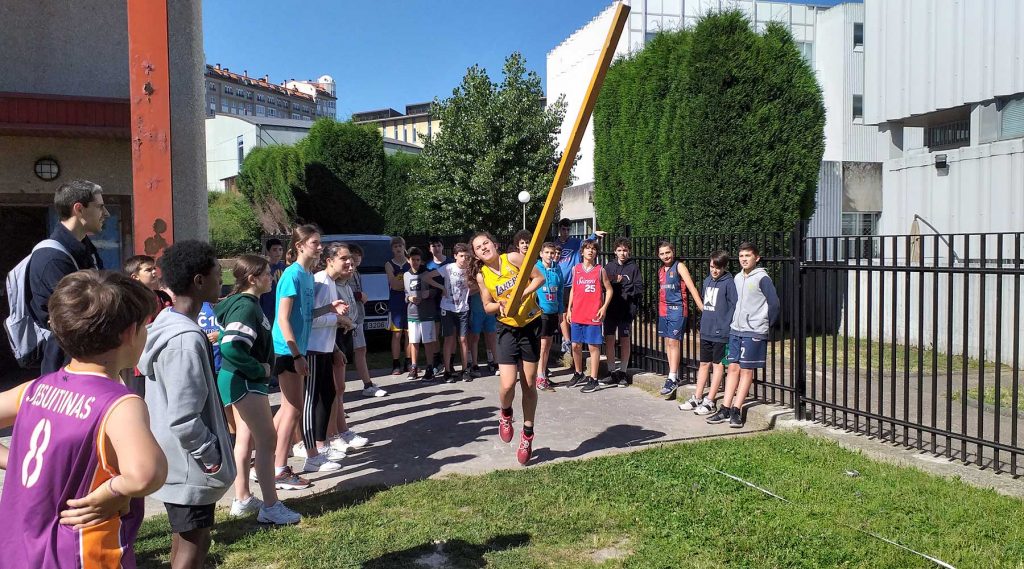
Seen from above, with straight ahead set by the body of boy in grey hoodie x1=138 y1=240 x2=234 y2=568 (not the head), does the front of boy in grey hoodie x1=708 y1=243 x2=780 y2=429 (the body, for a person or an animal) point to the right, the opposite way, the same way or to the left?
the opposite way

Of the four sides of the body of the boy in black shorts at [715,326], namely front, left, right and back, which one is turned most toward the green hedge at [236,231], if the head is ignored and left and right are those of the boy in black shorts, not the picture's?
right

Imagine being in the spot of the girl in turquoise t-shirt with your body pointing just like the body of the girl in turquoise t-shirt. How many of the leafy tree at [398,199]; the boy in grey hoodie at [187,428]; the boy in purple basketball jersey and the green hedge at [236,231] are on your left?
2

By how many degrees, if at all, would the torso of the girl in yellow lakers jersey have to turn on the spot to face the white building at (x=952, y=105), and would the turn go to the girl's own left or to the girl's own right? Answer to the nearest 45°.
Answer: approximately 135° to the girl's own left

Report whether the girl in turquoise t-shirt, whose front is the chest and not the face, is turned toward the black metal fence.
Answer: yes

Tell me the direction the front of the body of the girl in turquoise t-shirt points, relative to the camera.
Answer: to the viewer's right

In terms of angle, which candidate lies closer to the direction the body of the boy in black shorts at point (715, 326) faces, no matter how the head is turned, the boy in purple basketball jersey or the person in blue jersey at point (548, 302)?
the boy in purple basketball jersey

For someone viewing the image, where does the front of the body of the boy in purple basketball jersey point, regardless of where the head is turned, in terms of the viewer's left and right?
facing away from the viewer and to the right of the viewer
